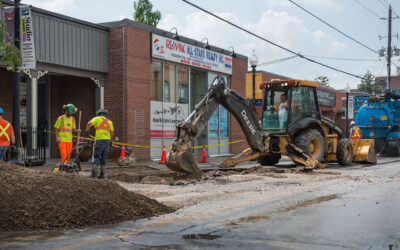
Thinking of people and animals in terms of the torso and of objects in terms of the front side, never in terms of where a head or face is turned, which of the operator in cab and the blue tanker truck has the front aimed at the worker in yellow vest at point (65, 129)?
the operator in cab

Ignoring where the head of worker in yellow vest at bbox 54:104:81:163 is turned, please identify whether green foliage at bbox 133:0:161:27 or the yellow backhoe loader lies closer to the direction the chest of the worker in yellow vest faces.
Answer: the yellow backhoe loader

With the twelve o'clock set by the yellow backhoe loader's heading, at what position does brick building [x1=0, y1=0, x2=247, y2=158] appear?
The brick building is roughly at 8 o'clock from the yellow backhoe loader.

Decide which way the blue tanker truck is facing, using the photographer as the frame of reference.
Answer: facing away from the viewer and to the right of the viewer

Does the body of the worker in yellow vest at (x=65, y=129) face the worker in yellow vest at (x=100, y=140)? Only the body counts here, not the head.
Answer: yes

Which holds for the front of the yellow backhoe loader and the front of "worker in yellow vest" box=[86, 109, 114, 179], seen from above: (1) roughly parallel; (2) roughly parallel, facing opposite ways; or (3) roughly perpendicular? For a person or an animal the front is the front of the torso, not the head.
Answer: roughly perpendicular

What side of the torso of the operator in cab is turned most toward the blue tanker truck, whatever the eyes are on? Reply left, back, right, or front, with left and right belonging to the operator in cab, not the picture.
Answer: back

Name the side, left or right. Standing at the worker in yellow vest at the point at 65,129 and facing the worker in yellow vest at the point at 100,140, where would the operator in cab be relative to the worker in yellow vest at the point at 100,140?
left

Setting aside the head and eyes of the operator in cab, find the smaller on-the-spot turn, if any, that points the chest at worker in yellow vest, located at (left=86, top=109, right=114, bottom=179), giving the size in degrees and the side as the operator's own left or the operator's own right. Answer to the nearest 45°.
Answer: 0° — they already face them

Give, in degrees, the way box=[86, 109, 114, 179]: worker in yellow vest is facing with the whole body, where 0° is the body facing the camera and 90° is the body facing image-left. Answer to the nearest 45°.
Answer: approximately 135°

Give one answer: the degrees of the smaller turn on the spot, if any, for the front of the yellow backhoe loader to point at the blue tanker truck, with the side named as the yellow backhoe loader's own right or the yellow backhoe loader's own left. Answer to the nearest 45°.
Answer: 0° — it already faces it

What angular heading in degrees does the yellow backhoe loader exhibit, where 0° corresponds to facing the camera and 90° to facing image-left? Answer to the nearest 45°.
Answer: approximately 225°

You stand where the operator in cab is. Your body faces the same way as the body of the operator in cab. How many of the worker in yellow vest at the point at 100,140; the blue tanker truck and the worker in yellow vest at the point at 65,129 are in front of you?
2
